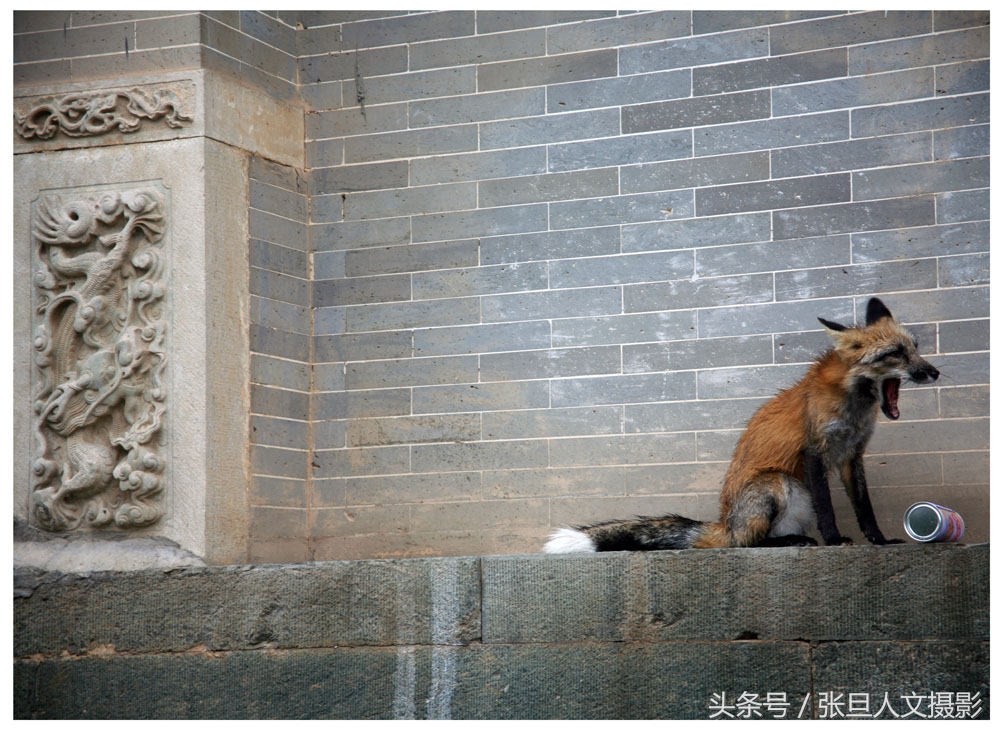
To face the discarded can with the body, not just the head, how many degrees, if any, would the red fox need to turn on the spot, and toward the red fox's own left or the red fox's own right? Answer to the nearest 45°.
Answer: approximately 45° to the red fox's own right

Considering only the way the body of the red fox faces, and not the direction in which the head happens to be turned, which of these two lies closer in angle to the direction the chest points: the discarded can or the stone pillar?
the discarded can

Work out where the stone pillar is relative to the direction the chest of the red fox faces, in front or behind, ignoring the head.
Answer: behind

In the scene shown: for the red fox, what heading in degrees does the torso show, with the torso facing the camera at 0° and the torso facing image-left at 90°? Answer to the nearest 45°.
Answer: approximately 270°
